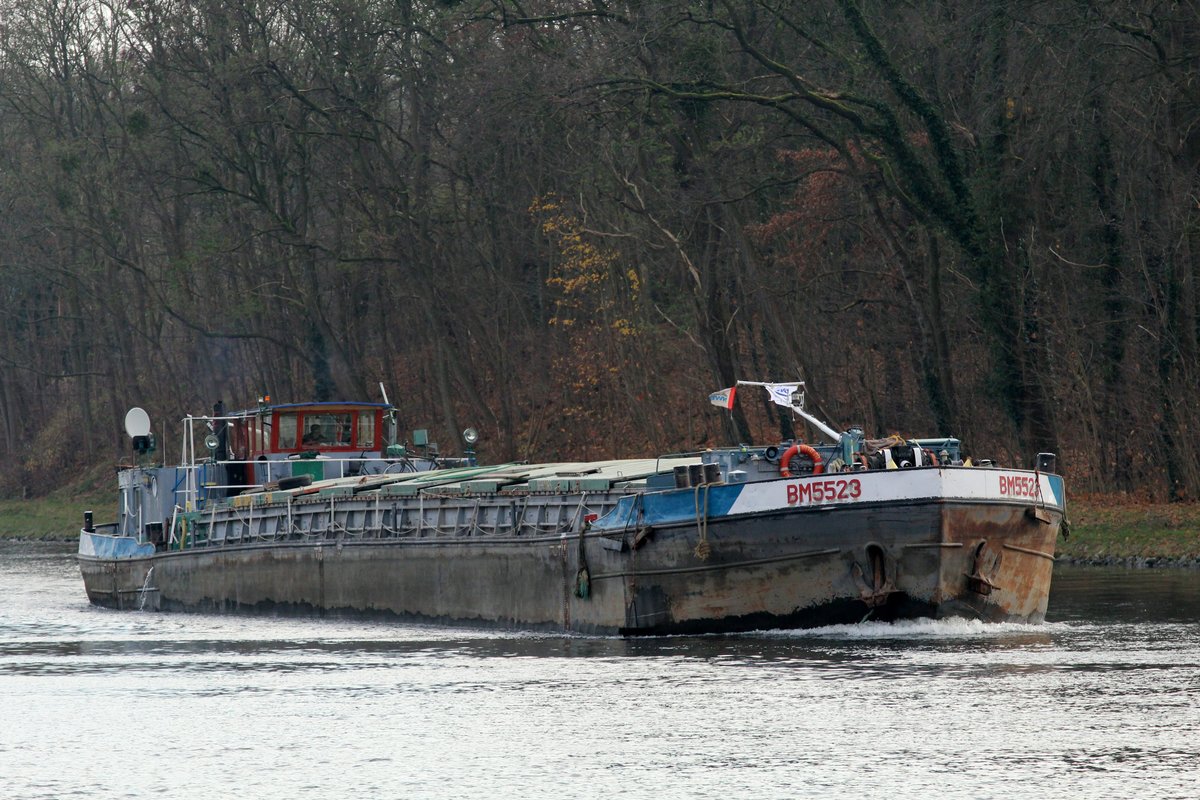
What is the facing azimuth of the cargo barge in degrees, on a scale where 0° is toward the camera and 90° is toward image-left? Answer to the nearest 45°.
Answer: approximately 315°
